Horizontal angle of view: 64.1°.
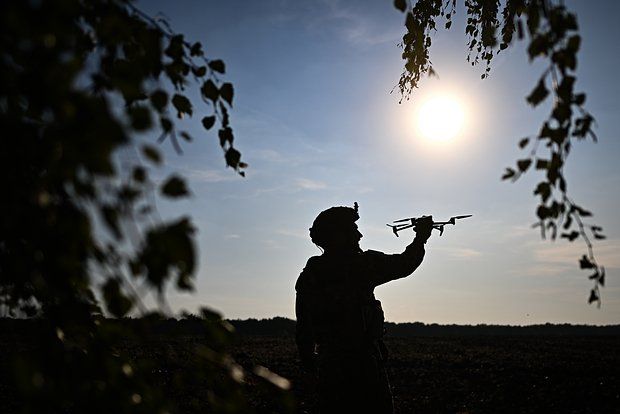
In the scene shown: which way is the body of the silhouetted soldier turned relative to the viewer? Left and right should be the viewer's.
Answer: facing away from the viewer and to the right of the viewer

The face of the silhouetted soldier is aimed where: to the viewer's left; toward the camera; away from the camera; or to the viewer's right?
to the viewer's right

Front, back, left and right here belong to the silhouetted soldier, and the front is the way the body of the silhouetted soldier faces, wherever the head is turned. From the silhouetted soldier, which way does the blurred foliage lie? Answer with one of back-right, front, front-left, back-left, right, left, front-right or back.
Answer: back-right
